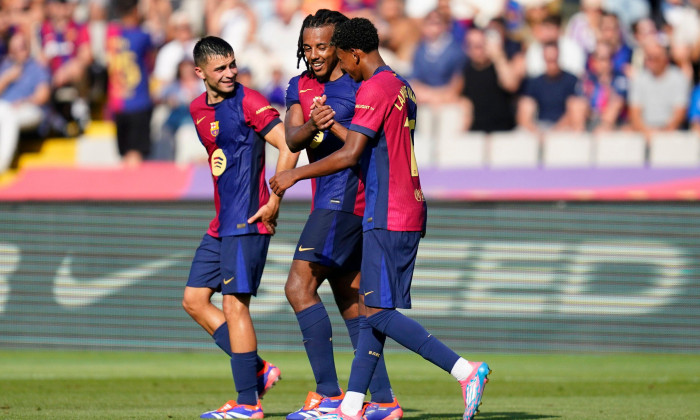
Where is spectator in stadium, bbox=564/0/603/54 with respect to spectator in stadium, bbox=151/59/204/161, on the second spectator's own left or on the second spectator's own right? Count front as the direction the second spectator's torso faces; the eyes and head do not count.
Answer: on the second spectator's own left

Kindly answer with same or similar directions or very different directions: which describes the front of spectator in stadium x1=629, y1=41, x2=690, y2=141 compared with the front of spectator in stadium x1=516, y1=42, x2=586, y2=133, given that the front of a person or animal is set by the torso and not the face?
same or similar directions

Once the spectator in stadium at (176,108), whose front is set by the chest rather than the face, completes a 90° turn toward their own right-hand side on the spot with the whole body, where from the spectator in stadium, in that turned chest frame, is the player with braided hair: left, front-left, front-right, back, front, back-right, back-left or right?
left

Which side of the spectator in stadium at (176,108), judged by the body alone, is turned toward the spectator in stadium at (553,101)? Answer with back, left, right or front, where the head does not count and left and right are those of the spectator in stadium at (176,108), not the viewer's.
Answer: left

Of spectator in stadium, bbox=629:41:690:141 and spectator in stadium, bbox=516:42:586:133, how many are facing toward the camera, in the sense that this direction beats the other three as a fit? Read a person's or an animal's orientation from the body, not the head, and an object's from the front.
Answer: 2

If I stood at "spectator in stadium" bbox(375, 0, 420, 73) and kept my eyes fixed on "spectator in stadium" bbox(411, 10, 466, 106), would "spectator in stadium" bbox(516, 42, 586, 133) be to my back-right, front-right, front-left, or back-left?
front-left

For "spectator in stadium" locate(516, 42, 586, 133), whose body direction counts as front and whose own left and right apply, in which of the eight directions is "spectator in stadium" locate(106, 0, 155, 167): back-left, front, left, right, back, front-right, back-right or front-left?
right

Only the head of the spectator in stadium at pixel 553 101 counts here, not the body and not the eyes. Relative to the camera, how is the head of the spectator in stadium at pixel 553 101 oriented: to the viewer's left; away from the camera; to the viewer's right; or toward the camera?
toward the camera

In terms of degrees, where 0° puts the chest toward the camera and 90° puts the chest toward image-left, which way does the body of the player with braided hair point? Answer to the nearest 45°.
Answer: approximately 45°

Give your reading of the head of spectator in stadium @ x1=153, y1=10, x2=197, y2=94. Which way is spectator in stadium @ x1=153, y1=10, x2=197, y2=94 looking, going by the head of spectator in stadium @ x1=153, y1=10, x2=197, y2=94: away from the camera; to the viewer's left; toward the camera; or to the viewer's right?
toward the camera

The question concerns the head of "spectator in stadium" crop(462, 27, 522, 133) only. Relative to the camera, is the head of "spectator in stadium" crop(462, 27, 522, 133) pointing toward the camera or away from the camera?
toward the camera

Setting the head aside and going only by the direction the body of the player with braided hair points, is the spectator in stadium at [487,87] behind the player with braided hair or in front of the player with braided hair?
behind

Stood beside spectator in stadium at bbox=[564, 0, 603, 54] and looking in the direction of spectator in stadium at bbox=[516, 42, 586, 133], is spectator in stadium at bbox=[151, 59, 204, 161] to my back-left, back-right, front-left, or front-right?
front-right

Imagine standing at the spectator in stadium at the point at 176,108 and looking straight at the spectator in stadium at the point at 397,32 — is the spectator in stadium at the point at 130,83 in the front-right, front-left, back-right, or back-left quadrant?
back-left

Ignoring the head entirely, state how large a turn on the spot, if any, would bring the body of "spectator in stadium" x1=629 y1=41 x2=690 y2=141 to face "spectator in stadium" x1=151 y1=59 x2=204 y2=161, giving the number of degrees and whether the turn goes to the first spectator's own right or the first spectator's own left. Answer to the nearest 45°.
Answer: approximately 90° to the first spectator's own right

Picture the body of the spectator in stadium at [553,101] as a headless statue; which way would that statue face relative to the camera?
toward the camera

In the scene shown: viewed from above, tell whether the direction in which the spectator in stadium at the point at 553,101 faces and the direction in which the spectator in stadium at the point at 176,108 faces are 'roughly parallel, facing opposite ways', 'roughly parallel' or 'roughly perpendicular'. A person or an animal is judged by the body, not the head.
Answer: roughly parallel
